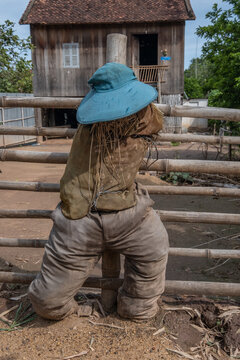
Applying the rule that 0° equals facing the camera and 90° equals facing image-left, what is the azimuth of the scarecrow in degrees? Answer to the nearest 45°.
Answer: approximately 0°

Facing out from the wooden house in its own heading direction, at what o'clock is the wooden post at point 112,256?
The wooden post is roughly at 12 o'clock from the wooden house.

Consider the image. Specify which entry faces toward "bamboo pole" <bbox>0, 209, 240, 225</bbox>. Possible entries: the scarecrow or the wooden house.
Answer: the wooden house

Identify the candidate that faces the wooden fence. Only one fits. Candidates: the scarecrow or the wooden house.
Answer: the wooden house

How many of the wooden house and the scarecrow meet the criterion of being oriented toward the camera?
2

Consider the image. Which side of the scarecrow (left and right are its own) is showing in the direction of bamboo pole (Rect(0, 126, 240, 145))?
back

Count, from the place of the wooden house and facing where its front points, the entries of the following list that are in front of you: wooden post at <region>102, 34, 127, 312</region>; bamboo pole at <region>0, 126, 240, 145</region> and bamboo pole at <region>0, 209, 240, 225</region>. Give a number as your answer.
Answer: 3
